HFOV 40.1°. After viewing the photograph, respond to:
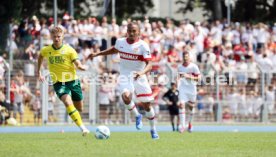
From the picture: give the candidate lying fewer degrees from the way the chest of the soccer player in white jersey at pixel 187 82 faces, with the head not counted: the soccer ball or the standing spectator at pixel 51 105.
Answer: the soccer ball

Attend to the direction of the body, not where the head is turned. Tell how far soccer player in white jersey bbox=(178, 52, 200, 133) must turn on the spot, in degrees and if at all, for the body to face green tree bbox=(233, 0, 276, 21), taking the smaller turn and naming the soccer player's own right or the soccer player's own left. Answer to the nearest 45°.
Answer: approximately 180°

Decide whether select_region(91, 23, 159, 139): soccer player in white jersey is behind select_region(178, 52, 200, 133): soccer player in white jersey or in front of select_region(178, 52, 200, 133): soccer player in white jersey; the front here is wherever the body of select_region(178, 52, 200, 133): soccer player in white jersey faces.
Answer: in front

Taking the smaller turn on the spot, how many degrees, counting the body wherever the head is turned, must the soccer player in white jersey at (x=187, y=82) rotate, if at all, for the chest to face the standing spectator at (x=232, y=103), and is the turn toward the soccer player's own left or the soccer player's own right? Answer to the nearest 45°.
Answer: approximately 180°

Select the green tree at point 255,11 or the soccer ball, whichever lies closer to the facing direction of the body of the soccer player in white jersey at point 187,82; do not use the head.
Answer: the soccer ball

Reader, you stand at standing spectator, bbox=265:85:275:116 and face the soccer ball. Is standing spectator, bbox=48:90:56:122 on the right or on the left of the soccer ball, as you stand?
right

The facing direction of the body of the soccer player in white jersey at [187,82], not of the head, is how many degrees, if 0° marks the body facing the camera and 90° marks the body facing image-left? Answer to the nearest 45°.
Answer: approximately 0°
